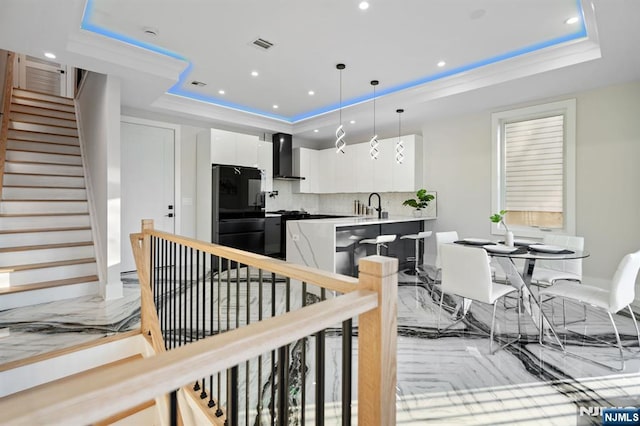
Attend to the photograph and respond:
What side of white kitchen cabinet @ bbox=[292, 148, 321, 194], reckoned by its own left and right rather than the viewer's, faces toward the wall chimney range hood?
right

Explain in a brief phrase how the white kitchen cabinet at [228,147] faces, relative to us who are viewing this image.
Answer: facing the viewer and to the right of the viewer

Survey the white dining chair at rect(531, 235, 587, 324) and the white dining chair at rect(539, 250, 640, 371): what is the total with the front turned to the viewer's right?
0

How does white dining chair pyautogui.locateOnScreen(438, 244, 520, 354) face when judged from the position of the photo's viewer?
facing away from the viewer and to the right of the viewer

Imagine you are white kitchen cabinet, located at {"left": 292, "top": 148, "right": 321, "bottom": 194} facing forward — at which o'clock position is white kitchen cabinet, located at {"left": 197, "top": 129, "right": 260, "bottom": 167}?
white kitchen cabinet, located at {"left": 197, "top": 129, "right": 260, "bottom": 167} is roughly at 3 o'clock from white kitchen cabinet, located at {"left": 292, "top": 148, "right": 321, "bottom": 194}.

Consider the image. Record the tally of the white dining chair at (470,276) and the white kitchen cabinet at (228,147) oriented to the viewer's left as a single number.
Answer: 0

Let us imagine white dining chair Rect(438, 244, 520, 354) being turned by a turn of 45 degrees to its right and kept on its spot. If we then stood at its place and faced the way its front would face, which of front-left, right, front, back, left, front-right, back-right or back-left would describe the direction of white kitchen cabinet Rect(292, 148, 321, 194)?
back-left

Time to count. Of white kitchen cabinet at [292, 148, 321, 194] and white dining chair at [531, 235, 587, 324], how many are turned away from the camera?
0

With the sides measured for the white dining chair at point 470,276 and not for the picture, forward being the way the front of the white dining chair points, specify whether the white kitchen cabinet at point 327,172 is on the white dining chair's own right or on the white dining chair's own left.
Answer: on the white dining chair's own left

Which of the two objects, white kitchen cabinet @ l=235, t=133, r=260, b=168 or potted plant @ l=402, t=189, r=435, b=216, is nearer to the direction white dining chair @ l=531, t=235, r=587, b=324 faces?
the white kitchen cabinet

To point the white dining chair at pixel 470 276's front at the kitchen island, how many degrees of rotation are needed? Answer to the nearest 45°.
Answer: approximately 90° to its left

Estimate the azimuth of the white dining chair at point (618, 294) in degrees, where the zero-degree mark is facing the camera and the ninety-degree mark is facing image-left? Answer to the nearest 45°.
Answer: approximately 135°

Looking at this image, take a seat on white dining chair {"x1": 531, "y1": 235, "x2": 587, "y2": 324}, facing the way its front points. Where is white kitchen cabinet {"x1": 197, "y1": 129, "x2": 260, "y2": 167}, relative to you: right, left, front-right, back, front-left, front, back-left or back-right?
front-right

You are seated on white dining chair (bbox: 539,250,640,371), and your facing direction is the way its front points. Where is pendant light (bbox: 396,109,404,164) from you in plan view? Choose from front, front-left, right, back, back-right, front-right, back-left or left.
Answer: front

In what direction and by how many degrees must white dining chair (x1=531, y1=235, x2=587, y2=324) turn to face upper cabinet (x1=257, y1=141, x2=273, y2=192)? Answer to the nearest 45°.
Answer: approximately 45° to its right

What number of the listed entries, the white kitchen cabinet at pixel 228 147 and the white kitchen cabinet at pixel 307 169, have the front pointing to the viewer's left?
0
